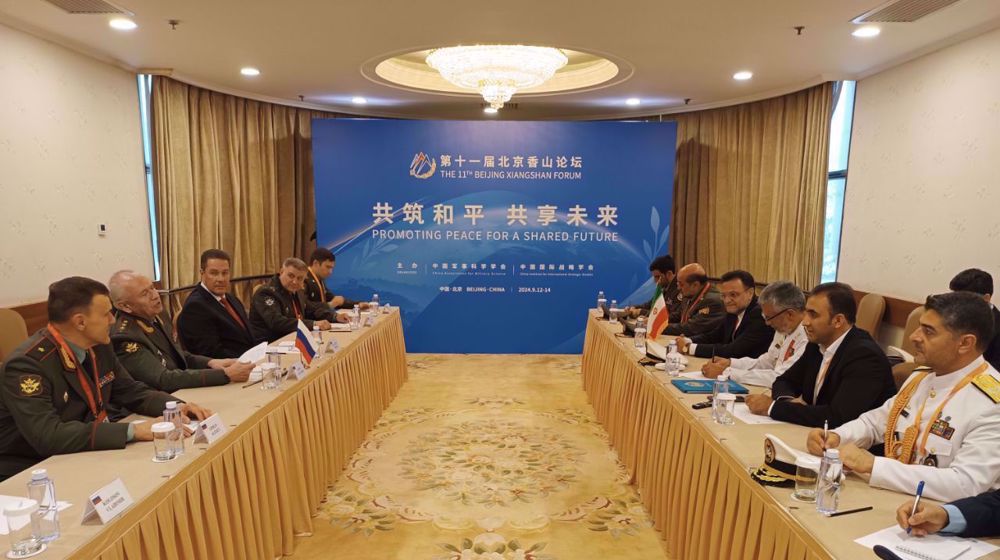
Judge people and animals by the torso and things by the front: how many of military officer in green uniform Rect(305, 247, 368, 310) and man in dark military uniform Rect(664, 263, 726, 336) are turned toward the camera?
0

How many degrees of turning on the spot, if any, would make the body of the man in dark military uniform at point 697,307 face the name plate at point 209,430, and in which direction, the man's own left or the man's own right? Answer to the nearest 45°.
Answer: approximately 45° to the man's own left

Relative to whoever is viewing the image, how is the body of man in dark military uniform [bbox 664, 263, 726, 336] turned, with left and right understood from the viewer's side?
facing to the left of the viewer

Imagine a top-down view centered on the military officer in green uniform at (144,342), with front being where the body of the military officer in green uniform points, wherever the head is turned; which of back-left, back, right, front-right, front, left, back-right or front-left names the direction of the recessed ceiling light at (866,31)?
front-left

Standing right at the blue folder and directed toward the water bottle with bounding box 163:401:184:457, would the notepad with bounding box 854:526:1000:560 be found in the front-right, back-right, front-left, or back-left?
front-left

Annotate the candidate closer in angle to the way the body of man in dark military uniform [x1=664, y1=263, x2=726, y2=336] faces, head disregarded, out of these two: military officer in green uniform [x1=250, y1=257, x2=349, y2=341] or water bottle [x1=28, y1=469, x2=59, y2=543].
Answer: the military officer in green uniform

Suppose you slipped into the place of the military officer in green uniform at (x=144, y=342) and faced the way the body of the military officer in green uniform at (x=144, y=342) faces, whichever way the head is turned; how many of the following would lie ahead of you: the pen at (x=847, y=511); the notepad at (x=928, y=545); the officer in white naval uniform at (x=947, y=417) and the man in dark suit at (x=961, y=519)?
4

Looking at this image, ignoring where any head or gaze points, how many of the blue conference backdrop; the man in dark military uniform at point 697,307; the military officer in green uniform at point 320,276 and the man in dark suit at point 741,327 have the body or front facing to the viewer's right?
1

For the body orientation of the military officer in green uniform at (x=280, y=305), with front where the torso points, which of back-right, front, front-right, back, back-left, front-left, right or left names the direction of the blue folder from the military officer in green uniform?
front

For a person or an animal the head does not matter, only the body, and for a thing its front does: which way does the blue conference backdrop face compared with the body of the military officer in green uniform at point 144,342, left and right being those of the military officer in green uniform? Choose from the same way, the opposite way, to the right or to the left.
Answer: to the right

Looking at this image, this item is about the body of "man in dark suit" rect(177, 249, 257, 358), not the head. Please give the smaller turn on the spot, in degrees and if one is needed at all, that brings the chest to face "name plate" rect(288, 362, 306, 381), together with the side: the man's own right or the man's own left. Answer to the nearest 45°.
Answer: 0° — they already face it

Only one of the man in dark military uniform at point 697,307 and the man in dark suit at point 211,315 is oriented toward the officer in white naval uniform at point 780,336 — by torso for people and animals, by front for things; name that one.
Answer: the man in dark suit at point 211,315

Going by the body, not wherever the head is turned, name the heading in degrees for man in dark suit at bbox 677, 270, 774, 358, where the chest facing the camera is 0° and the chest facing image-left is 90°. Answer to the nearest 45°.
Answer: approximately 45°

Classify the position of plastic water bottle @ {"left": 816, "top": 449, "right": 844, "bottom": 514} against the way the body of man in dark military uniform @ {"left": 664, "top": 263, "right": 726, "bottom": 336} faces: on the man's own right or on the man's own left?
on the man's own left

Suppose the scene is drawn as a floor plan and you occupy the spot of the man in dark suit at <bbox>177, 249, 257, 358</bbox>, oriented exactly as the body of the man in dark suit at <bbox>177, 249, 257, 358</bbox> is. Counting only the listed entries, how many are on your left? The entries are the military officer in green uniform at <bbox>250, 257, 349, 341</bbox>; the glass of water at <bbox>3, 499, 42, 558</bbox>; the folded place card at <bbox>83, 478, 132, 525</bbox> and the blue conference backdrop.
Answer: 2

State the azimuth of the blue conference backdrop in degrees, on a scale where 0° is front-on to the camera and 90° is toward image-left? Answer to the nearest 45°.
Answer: approximately 0°

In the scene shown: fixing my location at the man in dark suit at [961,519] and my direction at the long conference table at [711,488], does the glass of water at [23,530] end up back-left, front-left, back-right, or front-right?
front-left

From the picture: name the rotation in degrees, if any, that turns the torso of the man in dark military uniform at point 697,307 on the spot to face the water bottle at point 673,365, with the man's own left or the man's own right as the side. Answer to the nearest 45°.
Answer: approximately 90° to the man's own left

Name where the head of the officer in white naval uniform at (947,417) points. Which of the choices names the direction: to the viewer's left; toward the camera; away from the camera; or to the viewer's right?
to the viewer's left

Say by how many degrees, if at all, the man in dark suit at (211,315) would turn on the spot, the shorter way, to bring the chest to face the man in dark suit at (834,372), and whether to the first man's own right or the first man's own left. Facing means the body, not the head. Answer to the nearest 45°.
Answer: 0° — they already face them

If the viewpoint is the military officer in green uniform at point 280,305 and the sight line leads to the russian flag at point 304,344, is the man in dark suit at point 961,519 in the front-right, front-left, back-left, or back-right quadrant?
front-left
